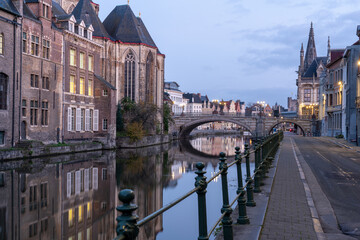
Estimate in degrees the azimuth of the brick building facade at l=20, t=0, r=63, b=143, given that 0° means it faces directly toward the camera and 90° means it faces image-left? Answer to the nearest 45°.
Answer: approximately 315°
